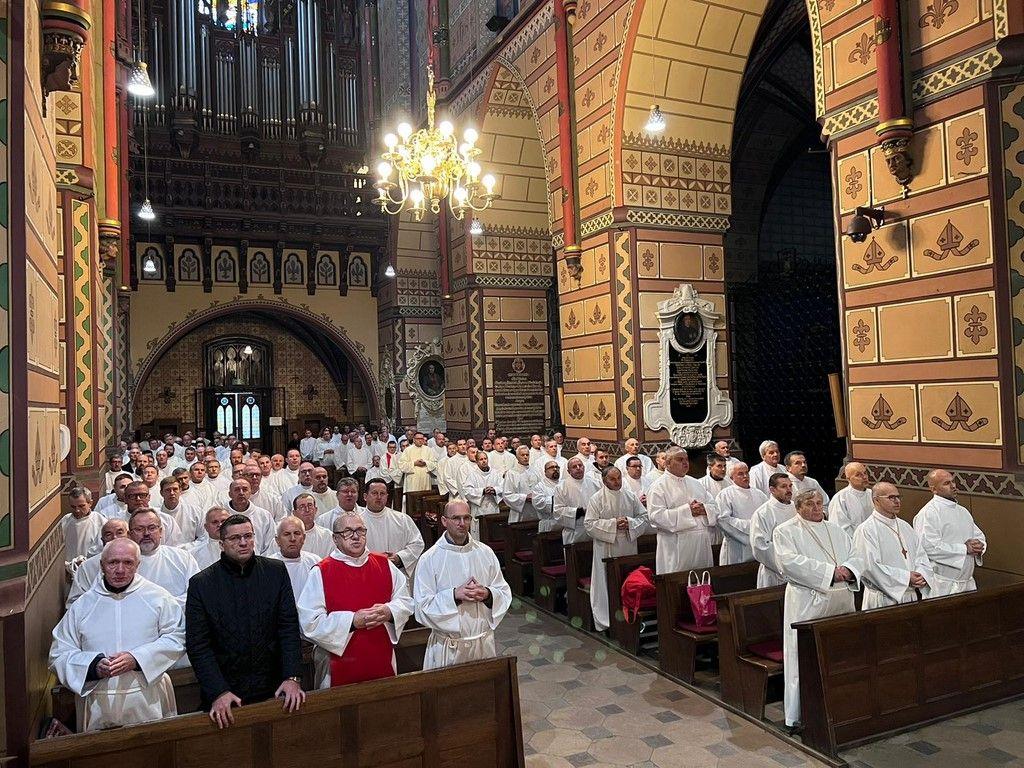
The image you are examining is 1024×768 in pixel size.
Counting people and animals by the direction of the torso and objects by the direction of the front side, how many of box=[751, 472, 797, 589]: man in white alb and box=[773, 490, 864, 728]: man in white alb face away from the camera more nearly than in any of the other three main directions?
0

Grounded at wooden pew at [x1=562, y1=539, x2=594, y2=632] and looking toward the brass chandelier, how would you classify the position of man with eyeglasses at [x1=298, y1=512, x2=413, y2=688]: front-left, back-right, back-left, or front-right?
back-left

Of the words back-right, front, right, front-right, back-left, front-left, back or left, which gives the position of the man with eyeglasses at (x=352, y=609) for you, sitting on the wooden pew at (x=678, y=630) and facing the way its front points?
right

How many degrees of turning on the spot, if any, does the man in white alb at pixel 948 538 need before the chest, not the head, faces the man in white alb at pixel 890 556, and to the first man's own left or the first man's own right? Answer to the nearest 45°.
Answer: approximately 90° to the first man's own right

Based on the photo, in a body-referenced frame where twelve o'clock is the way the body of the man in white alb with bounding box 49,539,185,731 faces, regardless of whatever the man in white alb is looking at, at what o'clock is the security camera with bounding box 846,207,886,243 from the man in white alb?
The security camera is roughly at 9 o'clock from the man in white alb.

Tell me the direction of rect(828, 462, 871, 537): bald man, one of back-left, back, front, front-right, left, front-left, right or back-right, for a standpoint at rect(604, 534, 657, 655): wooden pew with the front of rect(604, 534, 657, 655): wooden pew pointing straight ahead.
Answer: front-left

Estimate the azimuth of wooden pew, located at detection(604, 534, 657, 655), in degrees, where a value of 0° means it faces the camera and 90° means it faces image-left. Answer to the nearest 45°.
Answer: approximately 315°

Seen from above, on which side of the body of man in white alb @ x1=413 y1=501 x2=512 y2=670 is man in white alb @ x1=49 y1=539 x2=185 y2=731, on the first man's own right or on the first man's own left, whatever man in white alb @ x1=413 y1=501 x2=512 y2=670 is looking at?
on the first man's own right

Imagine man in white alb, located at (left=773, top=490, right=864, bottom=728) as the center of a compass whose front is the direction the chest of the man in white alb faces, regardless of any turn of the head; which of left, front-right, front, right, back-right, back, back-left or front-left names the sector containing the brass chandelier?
back

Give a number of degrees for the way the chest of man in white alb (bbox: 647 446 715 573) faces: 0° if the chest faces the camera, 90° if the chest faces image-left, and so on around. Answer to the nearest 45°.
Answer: approximately 315°
